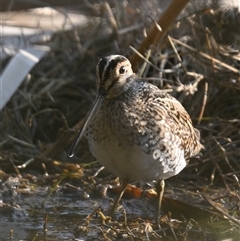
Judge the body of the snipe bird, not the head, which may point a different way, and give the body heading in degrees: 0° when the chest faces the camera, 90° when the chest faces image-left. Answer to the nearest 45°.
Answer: approximately 45°
